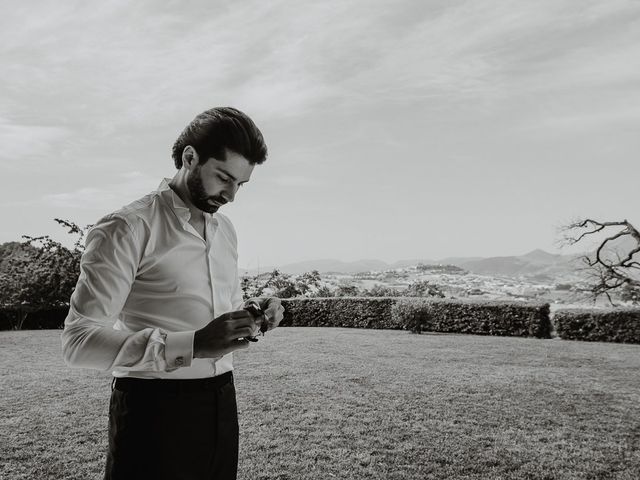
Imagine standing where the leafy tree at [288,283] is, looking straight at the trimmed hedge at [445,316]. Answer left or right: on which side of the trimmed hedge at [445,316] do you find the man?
right

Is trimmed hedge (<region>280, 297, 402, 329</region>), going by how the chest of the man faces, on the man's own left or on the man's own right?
on the man's own left

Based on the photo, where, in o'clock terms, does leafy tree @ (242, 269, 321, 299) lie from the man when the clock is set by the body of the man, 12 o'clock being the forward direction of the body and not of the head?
The leafy tree is roughly at 8 o'clock from the man.

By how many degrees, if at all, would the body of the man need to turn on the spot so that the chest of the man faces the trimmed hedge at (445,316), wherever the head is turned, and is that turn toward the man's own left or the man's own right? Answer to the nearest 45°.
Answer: approximately 90° to the man's own left

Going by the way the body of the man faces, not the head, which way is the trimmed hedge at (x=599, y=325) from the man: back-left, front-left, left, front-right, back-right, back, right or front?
left

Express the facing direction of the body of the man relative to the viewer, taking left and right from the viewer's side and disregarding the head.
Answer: facing the viewer and to the right of the viewer

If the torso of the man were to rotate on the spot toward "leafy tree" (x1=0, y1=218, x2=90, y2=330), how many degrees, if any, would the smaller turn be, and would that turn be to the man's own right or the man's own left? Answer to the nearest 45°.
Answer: approximately 135° to the man's own left

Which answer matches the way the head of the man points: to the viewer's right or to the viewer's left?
to the viewer's right
